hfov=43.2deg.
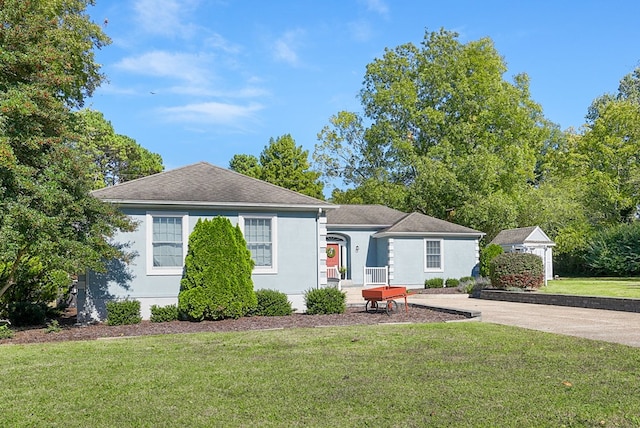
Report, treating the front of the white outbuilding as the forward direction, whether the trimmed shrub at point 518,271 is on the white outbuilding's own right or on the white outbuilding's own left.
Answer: on the white outbuilding's own right

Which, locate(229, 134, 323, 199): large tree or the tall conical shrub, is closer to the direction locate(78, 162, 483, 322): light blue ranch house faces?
the tall conical shrub

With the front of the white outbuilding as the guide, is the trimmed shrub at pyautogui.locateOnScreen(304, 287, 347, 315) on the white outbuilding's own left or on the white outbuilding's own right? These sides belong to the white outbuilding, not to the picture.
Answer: on the white outbuilding's own right

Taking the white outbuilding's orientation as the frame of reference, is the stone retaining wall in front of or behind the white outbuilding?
in front

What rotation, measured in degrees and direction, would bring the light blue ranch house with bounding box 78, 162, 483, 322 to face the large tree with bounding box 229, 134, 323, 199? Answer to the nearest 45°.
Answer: approximately 180°

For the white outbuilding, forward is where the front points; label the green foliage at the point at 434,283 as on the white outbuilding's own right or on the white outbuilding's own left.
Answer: on the white outbuilding's own right

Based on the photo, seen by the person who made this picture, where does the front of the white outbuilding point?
facing the viewer and to the right of the viewer

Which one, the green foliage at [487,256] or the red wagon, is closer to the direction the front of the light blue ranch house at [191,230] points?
the red wagon

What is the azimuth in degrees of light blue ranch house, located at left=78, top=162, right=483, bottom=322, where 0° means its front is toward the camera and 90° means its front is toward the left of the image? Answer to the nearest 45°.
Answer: approximately 0°
